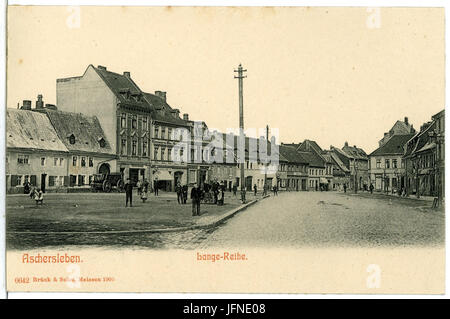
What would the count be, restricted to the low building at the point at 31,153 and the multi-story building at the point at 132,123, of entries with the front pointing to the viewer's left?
0

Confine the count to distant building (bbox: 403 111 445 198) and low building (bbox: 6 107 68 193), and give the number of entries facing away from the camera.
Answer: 0

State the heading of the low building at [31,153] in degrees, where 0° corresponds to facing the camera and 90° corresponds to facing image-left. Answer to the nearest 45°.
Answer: approximately 315°

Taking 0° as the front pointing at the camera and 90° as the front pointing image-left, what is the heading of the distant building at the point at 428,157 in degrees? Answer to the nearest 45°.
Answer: approximately 45°
